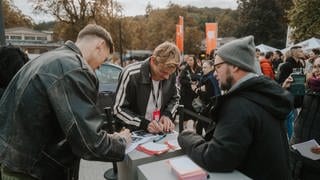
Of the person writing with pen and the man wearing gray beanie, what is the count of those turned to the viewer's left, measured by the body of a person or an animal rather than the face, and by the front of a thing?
1

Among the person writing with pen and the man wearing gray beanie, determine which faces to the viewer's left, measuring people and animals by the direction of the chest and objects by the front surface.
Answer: the man wearing gray beanie

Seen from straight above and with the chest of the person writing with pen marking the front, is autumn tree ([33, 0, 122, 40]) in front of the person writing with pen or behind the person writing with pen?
behind

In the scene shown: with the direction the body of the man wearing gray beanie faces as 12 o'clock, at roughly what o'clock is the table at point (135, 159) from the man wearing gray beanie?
The table is roughly at 12 o'clock from the man wearing gray beanie.

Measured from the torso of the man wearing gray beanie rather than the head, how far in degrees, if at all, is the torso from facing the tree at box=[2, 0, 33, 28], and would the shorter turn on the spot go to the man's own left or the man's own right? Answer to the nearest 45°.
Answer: approximately 45° to the man's own right

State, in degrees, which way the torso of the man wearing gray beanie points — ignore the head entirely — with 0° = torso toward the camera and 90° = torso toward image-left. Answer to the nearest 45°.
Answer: approximately 90°

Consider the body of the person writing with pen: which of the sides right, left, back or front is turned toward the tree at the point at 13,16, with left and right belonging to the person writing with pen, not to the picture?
back
